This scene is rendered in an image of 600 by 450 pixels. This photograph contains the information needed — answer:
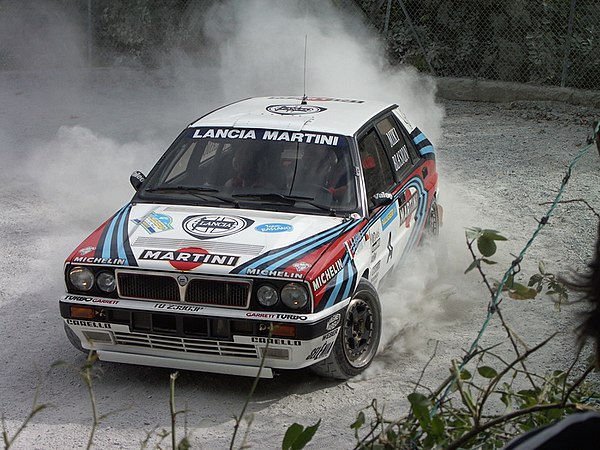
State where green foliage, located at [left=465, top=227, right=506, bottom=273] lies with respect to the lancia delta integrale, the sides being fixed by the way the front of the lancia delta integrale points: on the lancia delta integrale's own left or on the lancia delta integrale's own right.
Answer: on the lancia delta integrale's own left

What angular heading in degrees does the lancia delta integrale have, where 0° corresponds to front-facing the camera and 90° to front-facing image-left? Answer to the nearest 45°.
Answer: approximately 45°

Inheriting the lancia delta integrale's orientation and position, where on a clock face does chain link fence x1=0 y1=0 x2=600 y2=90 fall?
The chain link fence is roughly at 5 o'clock from the lancia delta integrale.

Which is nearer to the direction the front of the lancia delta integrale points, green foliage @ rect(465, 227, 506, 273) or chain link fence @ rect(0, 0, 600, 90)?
the green foliage

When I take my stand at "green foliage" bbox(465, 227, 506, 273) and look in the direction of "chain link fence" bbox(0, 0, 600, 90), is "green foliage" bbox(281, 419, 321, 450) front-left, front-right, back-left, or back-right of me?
back-left
